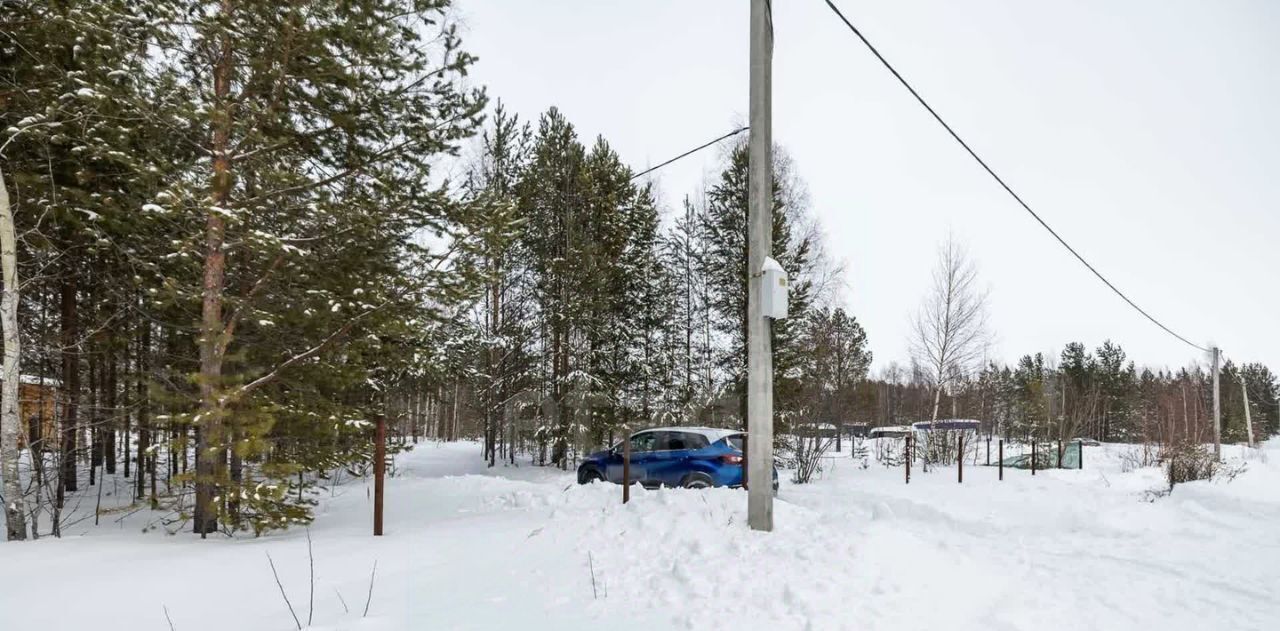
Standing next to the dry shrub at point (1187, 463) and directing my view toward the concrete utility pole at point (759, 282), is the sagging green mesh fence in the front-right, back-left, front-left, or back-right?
back-right

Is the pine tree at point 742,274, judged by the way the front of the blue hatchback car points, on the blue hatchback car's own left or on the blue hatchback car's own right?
on the blue hatchback car's own right

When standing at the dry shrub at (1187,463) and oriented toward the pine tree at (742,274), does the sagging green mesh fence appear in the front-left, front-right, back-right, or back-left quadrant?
front-right

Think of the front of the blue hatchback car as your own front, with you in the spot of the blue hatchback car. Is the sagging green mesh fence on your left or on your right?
on your right

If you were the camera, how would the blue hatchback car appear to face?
facing away from the viewer and to the left of the viewer

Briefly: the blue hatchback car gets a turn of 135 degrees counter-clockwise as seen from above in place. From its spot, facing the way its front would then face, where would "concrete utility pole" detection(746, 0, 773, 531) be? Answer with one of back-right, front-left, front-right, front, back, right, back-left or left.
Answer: front
